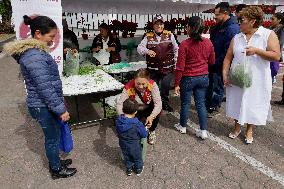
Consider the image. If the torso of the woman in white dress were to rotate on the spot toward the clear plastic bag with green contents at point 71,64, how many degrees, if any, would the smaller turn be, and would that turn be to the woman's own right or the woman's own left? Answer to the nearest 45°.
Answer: approximately 45° to the woman's own right

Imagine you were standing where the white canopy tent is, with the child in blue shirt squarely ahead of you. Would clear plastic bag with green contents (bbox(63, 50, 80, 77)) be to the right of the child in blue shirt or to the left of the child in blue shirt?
right

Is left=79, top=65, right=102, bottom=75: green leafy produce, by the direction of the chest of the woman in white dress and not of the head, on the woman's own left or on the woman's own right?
on the woman's own right

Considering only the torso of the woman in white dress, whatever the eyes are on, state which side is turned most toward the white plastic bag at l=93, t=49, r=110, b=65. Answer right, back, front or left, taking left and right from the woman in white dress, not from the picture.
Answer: right

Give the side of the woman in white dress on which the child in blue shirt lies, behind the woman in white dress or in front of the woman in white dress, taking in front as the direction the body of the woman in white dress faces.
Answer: in front

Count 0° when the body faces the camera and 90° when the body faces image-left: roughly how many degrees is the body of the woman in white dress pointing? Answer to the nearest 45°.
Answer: approximately 45°
